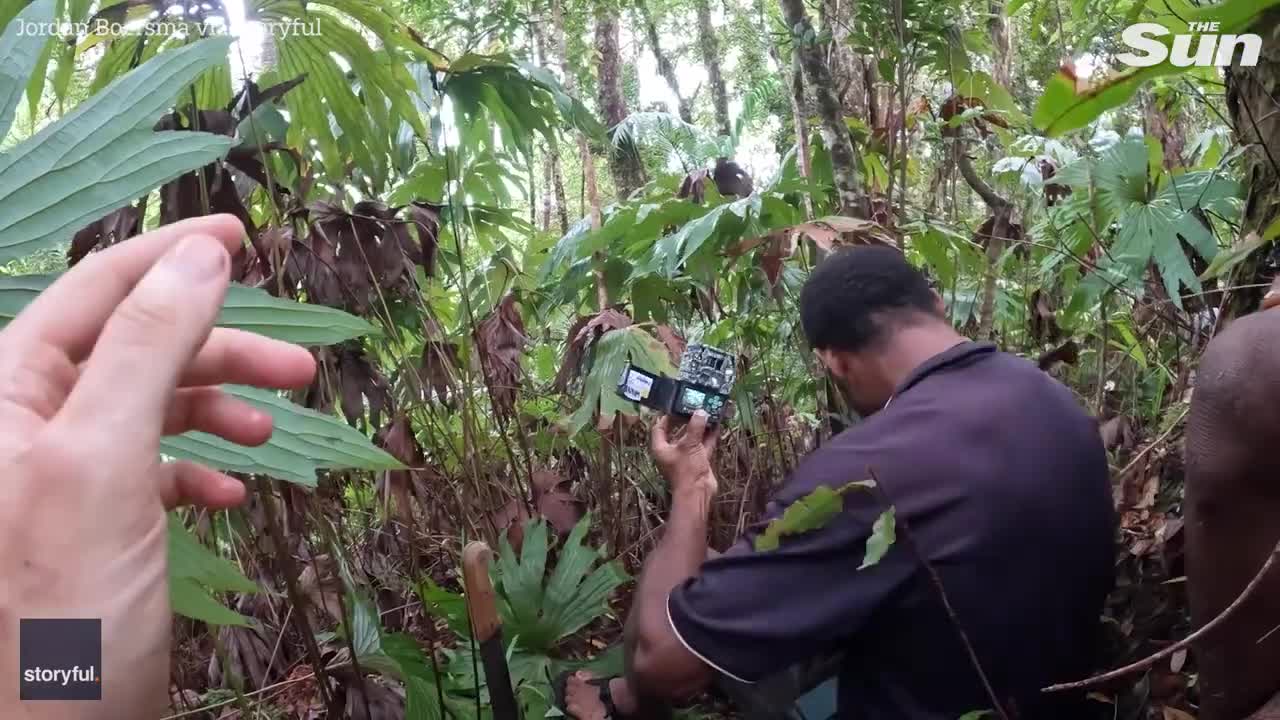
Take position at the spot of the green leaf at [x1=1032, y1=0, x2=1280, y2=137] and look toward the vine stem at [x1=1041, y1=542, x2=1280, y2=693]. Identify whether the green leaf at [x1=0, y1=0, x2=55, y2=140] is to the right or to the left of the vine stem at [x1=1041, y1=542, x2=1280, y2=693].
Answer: right

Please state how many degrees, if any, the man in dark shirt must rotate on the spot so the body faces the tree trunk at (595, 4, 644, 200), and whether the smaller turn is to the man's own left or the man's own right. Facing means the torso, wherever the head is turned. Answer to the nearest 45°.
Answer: approximately 45° to the man's own right

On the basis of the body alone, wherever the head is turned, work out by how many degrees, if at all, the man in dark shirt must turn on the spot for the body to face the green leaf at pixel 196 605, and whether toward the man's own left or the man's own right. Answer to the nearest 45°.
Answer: approximately 90° to the man's own left

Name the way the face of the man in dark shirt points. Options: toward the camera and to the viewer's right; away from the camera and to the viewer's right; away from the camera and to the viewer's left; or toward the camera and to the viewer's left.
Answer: away from the camera and to the viewer's left

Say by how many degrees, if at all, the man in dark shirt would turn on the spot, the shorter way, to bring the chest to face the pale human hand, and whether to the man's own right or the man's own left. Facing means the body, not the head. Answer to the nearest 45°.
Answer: approximately 90° to the man's own left

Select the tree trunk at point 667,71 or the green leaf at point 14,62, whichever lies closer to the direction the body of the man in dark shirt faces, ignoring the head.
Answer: the tree trunk

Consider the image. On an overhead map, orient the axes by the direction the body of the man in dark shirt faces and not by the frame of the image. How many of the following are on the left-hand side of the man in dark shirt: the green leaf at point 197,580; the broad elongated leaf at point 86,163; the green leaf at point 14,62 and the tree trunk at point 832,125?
3

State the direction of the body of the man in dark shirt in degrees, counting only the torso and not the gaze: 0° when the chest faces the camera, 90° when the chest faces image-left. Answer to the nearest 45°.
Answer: approximately 135°
